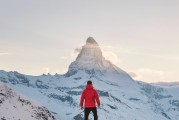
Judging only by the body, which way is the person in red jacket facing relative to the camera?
away from the camera
